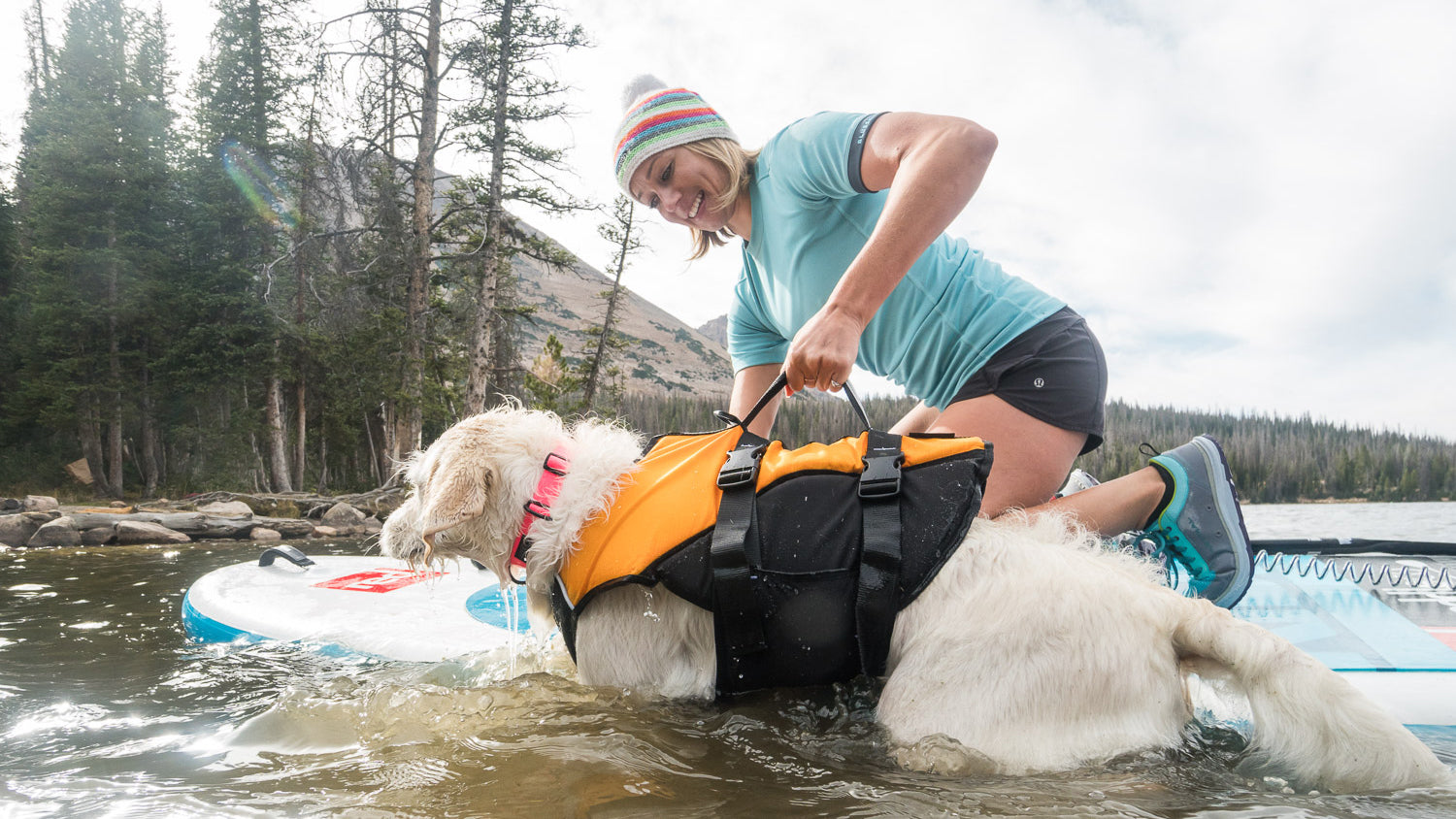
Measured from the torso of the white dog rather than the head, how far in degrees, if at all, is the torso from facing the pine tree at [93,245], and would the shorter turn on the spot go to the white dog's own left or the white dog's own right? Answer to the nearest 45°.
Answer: approximately 45° to the white dog's own right

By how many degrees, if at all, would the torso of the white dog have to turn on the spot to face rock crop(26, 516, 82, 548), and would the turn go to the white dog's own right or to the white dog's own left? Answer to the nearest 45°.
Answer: approximately 45° to the white dog's own right

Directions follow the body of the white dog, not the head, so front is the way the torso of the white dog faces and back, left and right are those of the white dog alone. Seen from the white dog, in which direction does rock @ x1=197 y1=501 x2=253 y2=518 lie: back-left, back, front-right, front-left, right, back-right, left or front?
front-right

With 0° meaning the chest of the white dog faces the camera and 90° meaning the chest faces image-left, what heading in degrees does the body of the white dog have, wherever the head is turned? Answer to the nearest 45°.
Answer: approximately 90°

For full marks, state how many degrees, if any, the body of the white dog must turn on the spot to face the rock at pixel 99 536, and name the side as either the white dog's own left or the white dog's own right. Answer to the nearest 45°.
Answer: approximately 45° to the white dog's own right

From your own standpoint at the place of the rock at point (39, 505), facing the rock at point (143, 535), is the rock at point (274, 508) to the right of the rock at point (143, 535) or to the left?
left
